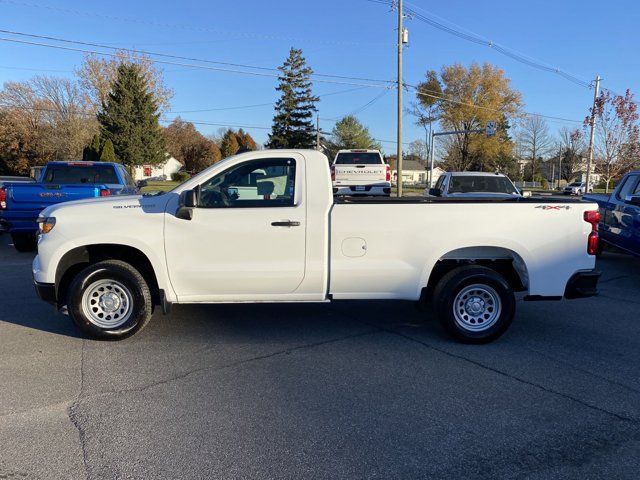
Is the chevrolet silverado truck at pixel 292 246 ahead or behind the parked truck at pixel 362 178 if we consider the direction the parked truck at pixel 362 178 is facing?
behind

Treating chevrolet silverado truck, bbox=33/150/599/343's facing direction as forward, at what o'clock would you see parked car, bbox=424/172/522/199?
The parked car is roughly at 4 o'clock from the chevrolet silverado truck.

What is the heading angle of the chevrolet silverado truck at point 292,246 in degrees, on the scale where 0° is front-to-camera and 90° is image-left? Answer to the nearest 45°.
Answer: approximately 90°

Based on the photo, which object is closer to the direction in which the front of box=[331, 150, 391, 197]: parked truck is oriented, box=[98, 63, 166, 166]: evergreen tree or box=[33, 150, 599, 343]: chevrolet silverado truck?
the evergreen tree

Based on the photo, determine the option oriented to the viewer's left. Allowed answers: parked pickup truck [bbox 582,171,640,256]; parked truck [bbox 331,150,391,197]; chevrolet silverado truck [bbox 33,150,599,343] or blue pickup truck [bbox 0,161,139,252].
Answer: the chevrolet silverado truck

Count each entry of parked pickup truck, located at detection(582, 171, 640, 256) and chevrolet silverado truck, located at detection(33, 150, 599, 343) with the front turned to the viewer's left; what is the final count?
1

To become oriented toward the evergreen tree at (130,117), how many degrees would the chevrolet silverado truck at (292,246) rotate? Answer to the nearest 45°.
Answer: approximately 90° to its right

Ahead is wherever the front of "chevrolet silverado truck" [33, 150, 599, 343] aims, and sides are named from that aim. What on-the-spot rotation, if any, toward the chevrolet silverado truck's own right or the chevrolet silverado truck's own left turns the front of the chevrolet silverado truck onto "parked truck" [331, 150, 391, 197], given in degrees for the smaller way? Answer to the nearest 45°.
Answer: approximately 90° to the chevrolet silverado truck's own right

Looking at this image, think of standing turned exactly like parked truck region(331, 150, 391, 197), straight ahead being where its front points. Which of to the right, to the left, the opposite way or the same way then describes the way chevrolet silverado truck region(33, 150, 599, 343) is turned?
to the left
